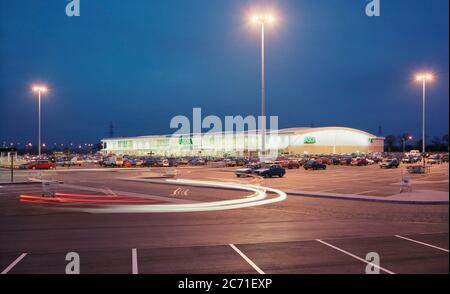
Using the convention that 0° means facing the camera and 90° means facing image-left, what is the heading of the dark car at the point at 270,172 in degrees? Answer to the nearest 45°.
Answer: approximately 45°

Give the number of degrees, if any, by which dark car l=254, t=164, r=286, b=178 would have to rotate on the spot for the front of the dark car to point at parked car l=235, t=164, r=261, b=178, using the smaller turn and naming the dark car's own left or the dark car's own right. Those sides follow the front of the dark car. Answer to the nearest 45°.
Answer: approximately 45° to the dark car's own right

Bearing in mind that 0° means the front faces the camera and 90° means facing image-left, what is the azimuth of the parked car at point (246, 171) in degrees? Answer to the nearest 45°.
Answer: approximately 45°

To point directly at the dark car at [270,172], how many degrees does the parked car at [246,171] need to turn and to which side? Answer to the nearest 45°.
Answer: approximately 135° to its left
